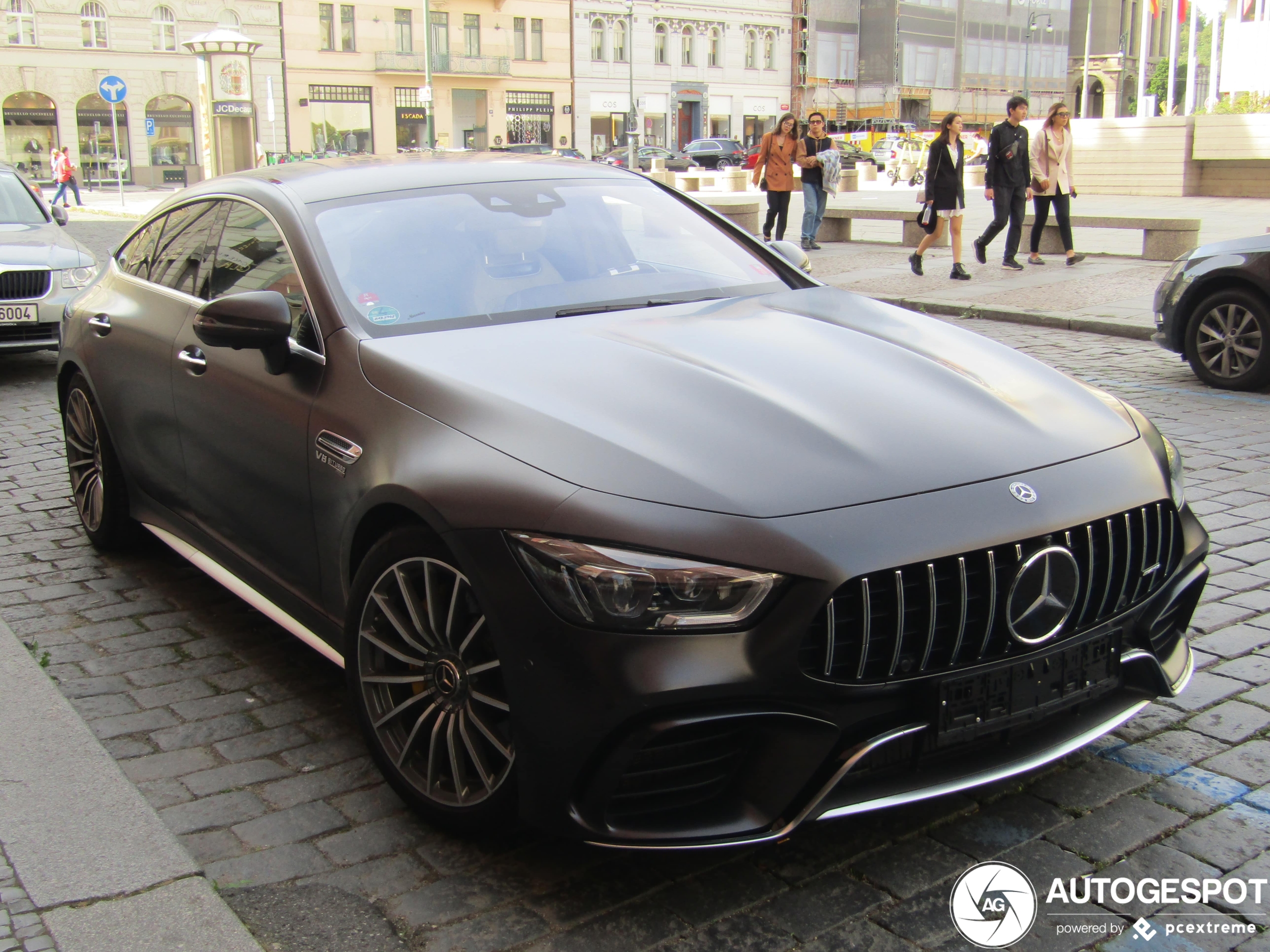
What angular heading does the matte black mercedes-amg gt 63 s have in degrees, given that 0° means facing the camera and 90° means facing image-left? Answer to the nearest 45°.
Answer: approximately 315°

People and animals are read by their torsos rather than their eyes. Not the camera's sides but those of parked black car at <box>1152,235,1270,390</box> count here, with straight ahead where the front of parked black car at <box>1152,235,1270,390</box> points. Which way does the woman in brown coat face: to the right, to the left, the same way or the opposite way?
to the left

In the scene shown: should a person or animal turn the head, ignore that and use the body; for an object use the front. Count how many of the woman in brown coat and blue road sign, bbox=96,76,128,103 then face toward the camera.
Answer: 2

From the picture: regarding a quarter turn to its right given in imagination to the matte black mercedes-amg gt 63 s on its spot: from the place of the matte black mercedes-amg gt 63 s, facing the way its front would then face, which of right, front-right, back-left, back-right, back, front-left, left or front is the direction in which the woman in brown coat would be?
back-right

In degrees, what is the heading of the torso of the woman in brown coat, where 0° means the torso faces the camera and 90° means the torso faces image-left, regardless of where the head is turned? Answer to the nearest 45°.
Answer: approximately 0°

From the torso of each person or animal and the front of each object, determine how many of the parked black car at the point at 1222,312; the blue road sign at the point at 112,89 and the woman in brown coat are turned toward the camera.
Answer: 2

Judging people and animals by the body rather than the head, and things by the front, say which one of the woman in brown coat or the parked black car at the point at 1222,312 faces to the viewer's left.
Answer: the parked black car

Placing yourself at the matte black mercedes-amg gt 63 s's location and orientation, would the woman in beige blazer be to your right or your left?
on your left

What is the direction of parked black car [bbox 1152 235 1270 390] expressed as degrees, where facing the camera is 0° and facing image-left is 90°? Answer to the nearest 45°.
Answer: approximately 90°
